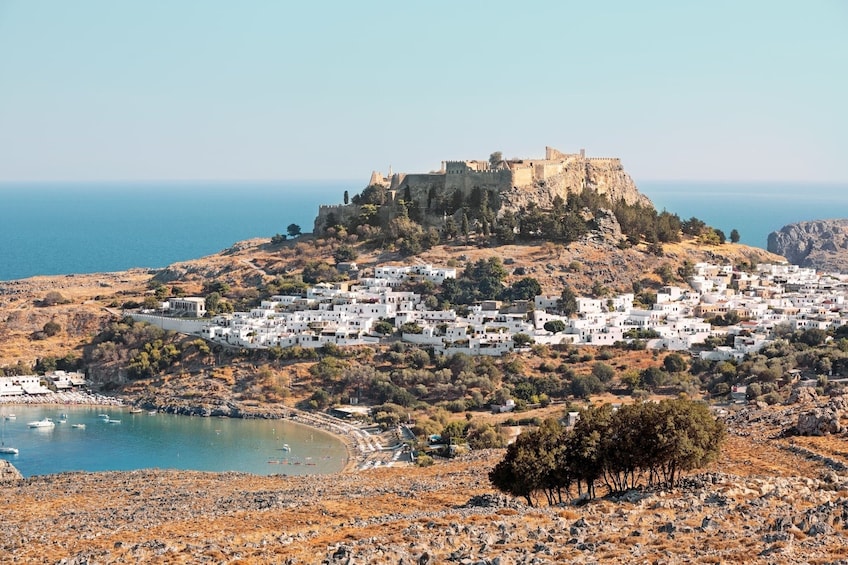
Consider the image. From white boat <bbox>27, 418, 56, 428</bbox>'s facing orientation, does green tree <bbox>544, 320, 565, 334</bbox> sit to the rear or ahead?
to the rear

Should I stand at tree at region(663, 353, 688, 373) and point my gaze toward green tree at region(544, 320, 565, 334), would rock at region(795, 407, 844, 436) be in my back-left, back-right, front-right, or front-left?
back-left

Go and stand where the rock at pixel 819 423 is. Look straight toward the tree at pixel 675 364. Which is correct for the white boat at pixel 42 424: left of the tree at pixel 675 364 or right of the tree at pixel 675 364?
left

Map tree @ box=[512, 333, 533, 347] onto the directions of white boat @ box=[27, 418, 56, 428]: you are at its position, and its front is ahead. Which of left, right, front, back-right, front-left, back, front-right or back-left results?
back

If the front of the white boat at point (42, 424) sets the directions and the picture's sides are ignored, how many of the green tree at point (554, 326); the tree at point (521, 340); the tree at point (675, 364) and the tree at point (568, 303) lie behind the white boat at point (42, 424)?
4

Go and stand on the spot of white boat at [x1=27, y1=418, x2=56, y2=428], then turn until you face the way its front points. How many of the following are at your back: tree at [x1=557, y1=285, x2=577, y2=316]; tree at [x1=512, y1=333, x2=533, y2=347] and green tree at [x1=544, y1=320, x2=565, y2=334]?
3

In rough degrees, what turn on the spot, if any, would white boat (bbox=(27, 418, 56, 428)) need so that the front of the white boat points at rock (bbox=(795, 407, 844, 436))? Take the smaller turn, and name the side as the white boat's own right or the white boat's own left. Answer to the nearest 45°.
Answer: approximately 135° to the white boat's own left
